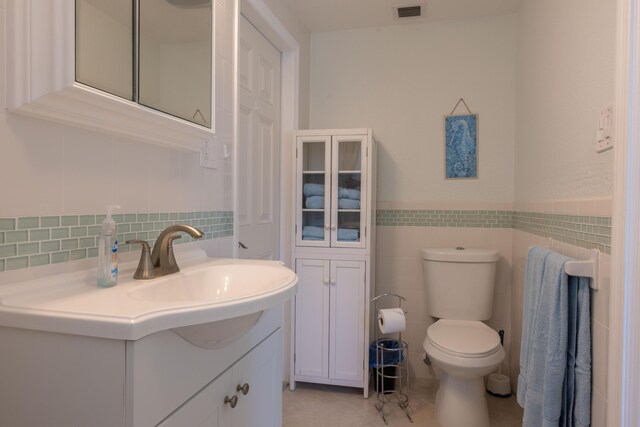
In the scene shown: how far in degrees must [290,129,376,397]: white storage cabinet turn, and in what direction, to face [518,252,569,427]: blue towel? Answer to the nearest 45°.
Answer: approximately 45° to its left

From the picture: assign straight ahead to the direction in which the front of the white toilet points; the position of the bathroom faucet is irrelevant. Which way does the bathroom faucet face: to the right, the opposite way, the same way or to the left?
to the left

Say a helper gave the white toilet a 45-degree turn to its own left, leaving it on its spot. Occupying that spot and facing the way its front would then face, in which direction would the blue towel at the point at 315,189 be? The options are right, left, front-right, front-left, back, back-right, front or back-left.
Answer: back-right

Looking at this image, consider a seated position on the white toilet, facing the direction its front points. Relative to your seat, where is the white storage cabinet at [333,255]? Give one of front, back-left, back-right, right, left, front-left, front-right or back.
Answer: right

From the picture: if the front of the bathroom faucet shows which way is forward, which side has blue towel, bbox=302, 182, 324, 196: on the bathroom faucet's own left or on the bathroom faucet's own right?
on the bathroom faucet's own left

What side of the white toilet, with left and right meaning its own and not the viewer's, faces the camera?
front

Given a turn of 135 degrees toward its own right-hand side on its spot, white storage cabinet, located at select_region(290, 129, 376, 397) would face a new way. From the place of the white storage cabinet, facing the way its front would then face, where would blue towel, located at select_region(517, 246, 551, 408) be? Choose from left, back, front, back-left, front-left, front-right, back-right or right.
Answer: back

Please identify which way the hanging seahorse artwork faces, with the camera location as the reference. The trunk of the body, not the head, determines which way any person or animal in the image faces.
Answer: facing the viewer

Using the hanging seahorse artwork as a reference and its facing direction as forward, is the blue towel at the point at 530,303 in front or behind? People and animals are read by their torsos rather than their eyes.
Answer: in front

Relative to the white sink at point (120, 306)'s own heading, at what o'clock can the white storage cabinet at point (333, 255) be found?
The white storage cabinet is roughly at 9 o'clock from the white sink.

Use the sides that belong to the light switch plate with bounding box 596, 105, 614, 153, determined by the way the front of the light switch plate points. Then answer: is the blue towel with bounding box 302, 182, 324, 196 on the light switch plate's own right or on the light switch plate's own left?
on the light switch plate's own right

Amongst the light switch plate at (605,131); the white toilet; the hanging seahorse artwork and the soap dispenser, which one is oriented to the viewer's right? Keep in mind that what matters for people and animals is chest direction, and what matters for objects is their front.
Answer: the soap dispenser

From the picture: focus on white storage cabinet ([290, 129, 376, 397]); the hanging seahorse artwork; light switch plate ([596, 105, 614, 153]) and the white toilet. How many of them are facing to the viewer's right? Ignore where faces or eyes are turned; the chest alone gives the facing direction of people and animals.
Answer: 0

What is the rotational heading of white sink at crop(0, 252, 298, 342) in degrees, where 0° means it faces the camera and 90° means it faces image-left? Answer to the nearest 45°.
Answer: approximately 315°

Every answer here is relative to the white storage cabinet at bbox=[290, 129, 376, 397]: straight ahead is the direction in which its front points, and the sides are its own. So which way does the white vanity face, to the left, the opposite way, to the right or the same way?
to the left

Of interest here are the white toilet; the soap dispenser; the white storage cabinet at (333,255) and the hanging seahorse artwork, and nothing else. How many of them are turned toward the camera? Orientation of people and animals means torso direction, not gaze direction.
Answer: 3

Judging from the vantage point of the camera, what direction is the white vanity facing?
facing the viewer and to the right of the viewer

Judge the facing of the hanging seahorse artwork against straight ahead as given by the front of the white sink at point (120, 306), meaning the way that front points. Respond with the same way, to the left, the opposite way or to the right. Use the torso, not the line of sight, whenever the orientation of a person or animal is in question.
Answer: to the right
